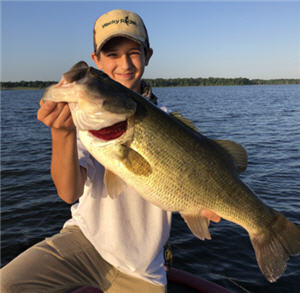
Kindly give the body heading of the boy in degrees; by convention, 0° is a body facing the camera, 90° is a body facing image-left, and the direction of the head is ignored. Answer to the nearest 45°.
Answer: approximately 0°
